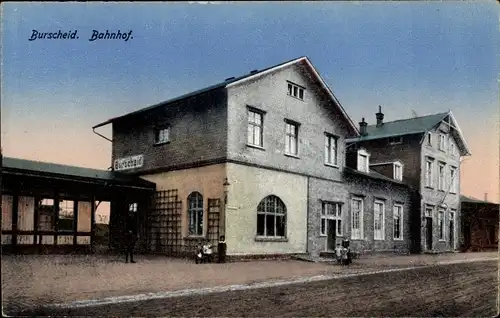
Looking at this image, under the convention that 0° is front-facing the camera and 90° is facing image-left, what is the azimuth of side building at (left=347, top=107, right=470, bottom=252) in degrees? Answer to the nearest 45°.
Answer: approximately 315°
